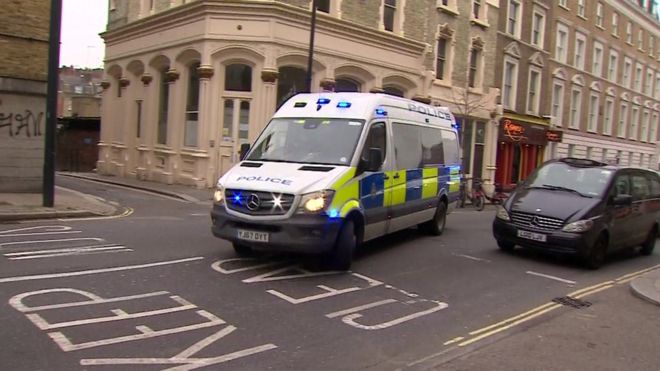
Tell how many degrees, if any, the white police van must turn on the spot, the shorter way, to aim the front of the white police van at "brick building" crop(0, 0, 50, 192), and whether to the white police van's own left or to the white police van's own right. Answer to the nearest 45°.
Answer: approximately 90° to the white police van's own right

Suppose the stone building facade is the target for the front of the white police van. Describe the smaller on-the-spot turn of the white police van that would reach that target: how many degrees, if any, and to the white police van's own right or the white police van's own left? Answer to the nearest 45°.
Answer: approximately 135° to the white police van's own right

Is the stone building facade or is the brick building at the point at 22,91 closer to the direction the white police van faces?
the brick building

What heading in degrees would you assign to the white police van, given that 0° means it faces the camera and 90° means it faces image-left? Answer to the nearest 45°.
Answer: approximately 45°
